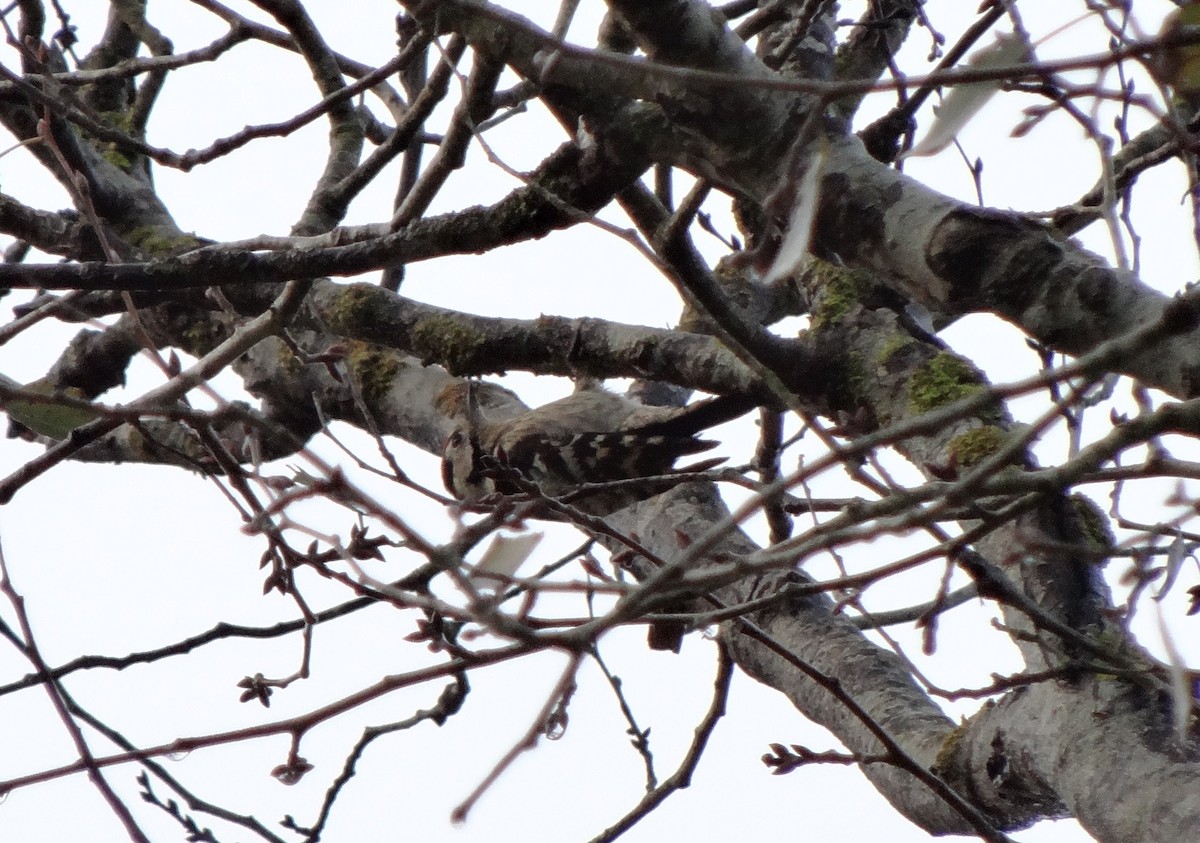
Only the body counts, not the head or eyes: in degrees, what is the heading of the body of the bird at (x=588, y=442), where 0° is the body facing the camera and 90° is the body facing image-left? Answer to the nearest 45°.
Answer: approximately 90°
